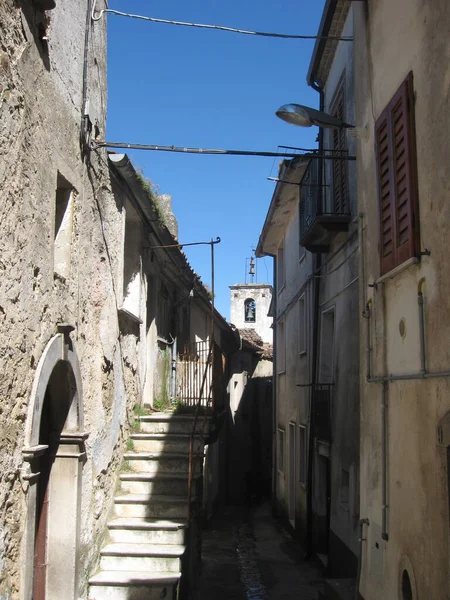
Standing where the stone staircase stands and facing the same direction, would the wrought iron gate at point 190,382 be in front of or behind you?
behind

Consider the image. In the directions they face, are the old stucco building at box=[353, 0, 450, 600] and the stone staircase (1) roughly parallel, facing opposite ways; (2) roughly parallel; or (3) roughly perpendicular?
roughly perpendicular

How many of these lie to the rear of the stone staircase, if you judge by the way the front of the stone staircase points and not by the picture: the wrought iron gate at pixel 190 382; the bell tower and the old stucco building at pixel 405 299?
2

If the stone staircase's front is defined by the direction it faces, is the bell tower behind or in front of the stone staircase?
behind

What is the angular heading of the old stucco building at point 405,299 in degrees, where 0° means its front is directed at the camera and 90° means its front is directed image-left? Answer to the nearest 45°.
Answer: approximately 45°

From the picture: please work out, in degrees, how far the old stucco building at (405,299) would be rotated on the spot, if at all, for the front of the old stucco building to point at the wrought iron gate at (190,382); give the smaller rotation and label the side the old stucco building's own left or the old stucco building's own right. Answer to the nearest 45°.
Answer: approximately 90° to the old stucco building's own right
